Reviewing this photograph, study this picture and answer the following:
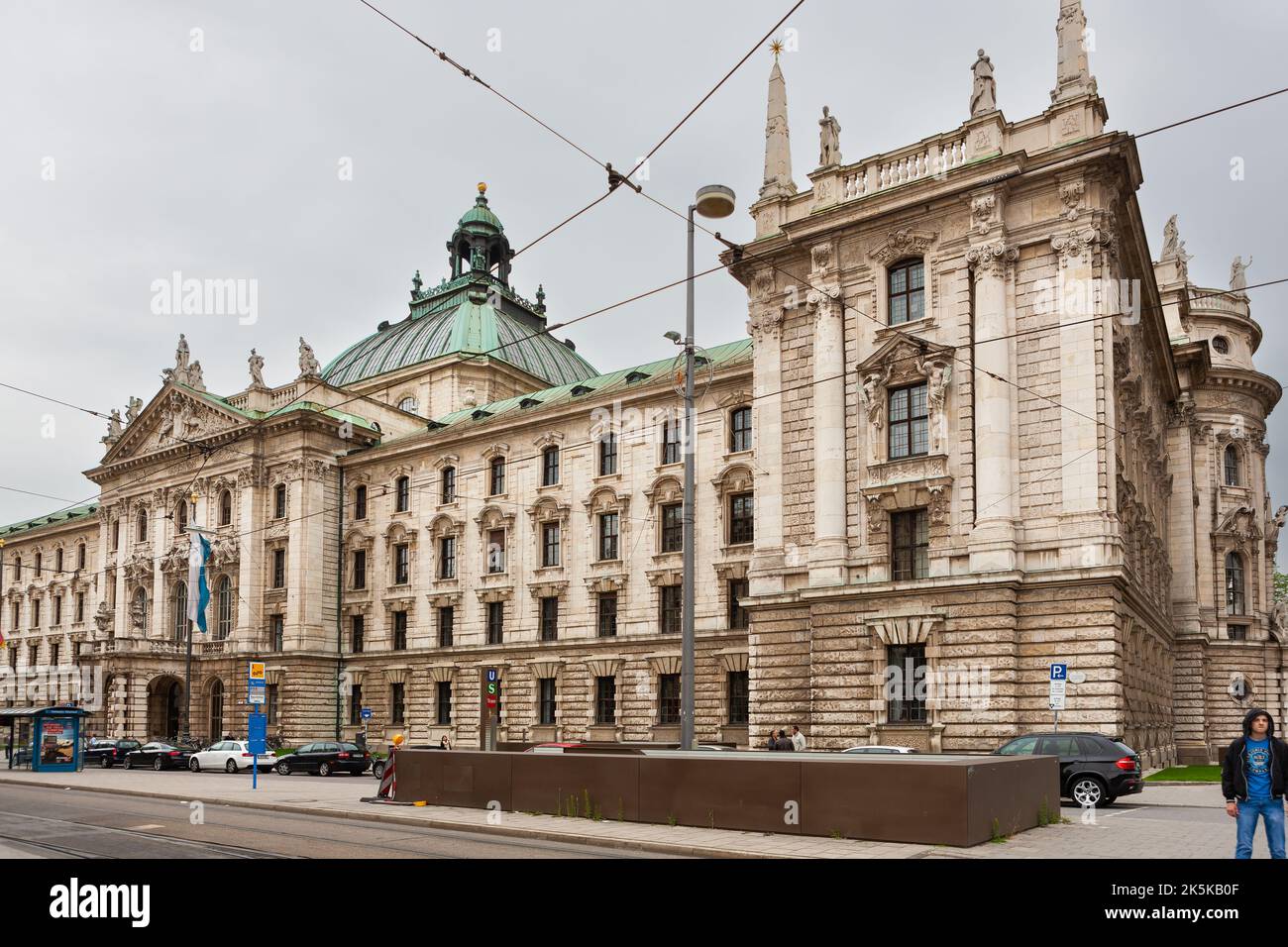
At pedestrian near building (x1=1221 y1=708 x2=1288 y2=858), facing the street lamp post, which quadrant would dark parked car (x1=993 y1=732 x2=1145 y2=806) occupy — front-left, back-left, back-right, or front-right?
front-right

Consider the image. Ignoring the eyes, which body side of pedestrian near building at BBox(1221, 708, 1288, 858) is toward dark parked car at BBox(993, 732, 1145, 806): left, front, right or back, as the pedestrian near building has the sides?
back

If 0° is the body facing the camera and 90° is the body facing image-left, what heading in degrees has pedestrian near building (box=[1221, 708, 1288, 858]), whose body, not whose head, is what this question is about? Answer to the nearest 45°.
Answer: approximately 0°

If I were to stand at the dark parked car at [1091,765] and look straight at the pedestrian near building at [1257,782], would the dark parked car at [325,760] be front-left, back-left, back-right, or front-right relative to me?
back-right
